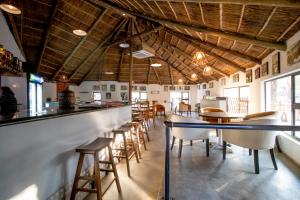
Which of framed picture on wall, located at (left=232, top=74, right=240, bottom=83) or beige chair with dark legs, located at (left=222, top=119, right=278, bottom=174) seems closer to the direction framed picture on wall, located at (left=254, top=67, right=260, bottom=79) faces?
the beige chair with dark legs

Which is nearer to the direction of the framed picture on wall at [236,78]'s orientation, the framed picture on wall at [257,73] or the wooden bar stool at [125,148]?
the wooden bar stool

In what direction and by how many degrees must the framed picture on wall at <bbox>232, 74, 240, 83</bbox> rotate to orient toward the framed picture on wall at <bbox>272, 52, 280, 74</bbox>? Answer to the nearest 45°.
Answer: approximately 45° to its left

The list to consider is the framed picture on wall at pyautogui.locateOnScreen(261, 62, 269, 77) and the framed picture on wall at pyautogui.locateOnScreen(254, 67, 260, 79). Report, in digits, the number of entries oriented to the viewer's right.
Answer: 0

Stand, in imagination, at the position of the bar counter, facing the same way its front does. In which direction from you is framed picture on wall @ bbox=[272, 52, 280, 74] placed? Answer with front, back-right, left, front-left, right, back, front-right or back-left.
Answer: front-left

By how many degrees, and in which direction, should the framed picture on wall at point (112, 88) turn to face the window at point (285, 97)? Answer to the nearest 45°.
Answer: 0° — it already faces it

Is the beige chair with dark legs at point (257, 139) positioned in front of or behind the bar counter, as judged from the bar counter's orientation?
in front

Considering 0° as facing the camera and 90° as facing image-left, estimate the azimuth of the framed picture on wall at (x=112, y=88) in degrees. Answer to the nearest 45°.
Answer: approximately 0°

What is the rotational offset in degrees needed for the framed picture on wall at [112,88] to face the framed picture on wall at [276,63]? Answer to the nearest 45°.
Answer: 0° — it already faces it

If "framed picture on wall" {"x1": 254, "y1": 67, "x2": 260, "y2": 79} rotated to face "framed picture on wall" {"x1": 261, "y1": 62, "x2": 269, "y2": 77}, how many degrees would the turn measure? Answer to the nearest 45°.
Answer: approximately 45° to its left

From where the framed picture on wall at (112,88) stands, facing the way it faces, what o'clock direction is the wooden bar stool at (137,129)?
The wooden bar stool is roughly at 12 o'clock from the framed picture on wall.

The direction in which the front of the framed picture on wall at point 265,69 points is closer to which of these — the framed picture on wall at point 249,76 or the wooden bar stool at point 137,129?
the wooden bar stool

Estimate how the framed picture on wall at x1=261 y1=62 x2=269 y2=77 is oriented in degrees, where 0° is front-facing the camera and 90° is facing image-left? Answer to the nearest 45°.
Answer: approximately 45°
